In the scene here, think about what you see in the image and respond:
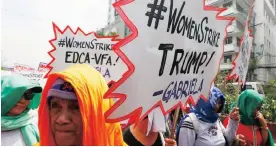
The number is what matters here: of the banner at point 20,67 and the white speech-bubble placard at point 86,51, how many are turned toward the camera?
2

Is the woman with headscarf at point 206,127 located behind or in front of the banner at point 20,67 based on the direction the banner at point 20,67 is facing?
in front

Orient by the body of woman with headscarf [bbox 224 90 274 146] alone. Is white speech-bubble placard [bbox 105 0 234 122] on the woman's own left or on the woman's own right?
on the woman's own right

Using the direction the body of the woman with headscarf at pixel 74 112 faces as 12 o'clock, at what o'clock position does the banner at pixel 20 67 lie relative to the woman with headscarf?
The banner is roughly at 4 o'clock from the woman with headscarf.

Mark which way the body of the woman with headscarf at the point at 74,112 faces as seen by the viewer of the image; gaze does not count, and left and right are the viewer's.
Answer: facing the viewer and to the left of the viewer

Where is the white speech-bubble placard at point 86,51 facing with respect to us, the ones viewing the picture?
facing the viewer

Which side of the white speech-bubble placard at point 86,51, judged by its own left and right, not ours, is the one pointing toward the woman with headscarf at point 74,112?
front

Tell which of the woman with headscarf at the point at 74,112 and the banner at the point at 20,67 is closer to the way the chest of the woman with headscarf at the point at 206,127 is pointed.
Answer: the woman with headscarf

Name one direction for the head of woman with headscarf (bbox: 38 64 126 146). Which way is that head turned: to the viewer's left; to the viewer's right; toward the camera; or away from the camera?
toward the camera

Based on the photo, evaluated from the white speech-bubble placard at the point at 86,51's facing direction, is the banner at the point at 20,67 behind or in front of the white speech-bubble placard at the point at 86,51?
behind

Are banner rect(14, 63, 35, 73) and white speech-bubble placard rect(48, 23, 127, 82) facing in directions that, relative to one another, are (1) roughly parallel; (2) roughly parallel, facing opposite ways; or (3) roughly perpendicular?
roughly parallel

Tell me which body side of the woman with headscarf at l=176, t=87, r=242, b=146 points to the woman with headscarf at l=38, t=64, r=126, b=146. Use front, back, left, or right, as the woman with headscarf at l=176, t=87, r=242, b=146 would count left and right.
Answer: right

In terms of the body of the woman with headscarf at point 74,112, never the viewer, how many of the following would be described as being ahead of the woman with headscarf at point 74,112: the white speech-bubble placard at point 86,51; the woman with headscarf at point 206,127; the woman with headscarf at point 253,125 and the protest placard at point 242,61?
0

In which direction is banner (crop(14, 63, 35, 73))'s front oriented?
toward the camera

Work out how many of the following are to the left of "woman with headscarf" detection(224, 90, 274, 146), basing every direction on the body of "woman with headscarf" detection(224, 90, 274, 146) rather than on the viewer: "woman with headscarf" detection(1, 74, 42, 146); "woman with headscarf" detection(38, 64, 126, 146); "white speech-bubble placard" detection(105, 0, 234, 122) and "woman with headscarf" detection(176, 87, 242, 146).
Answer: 0

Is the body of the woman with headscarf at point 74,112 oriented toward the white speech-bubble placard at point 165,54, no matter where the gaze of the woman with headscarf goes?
no
